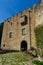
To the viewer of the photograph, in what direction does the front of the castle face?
facing the viewer and to the left of the viewer

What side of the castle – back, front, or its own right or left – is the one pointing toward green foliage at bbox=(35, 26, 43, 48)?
left
